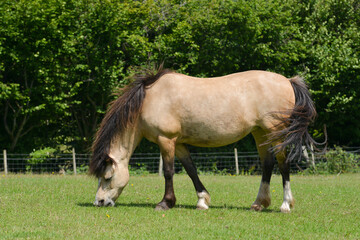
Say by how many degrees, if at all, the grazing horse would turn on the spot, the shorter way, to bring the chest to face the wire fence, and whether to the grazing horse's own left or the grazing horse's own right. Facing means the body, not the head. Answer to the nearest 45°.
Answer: approximately 90° to the grazing horse's own right

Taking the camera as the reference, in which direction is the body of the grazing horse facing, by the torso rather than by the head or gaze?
to the viewer's left
